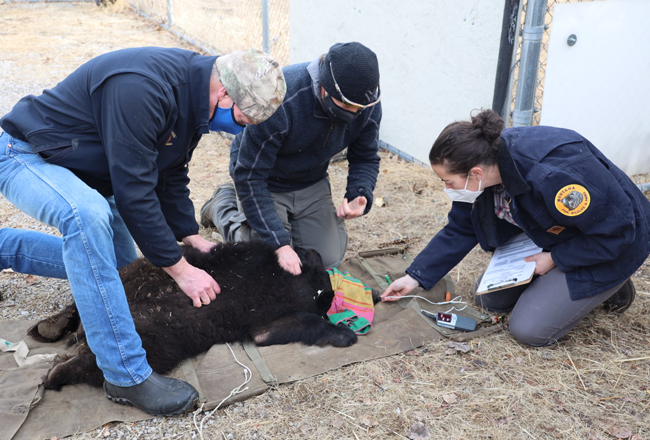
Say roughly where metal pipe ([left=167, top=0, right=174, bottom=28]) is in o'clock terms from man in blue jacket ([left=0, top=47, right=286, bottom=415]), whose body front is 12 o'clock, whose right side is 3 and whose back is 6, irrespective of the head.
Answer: The metal pipe is roughly at 9 o'clock from the man in blue jacket.

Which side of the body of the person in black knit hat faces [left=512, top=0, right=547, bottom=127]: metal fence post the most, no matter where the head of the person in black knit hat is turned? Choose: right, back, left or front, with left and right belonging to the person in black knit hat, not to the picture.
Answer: left

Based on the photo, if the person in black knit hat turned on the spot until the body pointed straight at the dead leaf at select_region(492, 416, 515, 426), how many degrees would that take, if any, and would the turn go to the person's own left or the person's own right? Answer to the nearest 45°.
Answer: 0° — they already face it

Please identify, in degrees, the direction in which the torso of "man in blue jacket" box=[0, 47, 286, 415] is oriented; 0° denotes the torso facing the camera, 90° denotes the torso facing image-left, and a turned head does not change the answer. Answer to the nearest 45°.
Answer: approximately 270°

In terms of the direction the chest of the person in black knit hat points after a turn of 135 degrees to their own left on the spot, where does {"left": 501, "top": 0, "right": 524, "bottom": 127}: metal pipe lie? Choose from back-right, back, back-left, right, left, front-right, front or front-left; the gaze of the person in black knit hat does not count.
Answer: front-right

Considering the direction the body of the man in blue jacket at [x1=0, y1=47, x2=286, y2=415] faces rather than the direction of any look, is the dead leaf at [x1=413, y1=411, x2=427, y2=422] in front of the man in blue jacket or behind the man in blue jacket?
in front

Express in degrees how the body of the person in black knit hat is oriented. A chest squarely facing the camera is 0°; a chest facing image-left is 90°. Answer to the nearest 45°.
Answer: approximately 315°

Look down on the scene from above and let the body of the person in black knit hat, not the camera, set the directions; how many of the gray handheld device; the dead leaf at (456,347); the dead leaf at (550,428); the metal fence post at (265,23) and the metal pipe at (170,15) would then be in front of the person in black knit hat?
3

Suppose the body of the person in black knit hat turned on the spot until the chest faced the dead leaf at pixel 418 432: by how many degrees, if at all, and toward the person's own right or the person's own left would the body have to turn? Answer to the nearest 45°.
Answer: approximately 45° to the person's own right

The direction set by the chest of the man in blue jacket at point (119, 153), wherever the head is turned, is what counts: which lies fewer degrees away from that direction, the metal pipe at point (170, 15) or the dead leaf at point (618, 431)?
the dead leaf

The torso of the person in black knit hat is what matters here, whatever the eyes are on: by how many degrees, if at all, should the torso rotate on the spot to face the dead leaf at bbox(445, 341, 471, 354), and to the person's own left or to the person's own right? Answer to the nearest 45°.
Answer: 0° — they already face it
